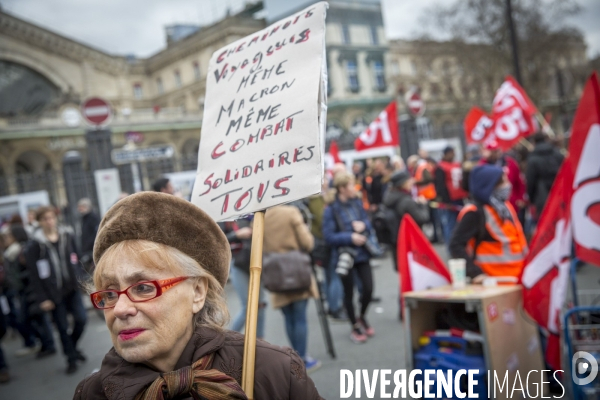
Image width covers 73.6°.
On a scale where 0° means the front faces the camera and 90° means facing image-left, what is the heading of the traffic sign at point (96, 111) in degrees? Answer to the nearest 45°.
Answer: approximately 0°

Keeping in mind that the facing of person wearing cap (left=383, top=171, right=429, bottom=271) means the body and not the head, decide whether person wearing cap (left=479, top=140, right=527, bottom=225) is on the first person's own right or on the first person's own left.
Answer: on the first person's own left

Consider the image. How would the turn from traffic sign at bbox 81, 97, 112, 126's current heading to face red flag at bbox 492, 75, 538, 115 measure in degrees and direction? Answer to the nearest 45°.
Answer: approximately 90° to its left

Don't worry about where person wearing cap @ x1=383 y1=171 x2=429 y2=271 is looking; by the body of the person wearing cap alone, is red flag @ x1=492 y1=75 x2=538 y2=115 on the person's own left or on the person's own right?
on the person's own left

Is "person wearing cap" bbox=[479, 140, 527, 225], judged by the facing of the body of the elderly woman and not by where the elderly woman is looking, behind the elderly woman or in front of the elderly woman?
behind

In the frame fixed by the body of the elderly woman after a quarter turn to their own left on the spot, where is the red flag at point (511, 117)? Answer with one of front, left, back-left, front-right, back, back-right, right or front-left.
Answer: left
